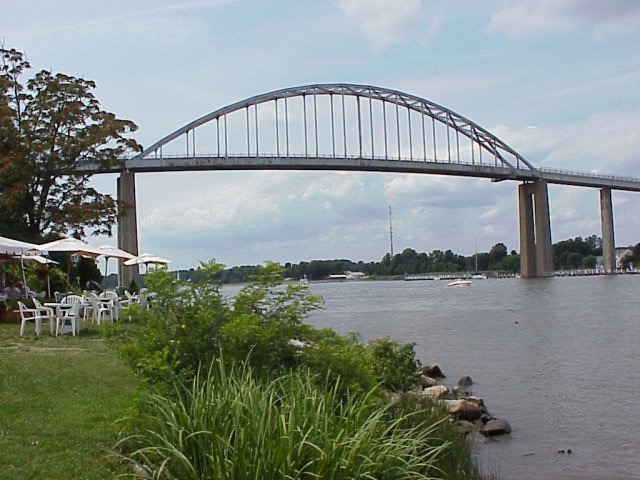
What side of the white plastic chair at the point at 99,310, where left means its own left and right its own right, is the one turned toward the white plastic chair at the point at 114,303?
left

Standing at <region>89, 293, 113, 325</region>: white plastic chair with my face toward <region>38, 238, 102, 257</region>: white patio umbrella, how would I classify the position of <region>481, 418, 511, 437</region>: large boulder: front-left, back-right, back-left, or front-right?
back-right

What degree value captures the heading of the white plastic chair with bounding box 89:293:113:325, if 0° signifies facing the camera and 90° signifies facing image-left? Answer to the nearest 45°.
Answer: approximately 315°

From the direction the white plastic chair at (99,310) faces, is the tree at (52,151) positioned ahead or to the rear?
to the rear

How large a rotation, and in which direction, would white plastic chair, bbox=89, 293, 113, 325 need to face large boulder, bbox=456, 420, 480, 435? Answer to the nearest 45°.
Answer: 0° — it already faces it

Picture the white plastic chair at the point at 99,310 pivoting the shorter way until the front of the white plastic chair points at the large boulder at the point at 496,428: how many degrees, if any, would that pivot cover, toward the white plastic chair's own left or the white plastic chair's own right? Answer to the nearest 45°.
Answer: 0° — it already faces it

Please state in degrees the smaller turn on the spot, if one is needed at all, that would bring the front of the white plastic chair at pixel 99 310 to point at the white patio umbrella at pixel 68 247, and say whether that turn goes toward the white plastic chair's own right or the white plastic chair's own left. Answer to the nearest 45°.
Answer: approximately 135° to the white plastic chair's own left
